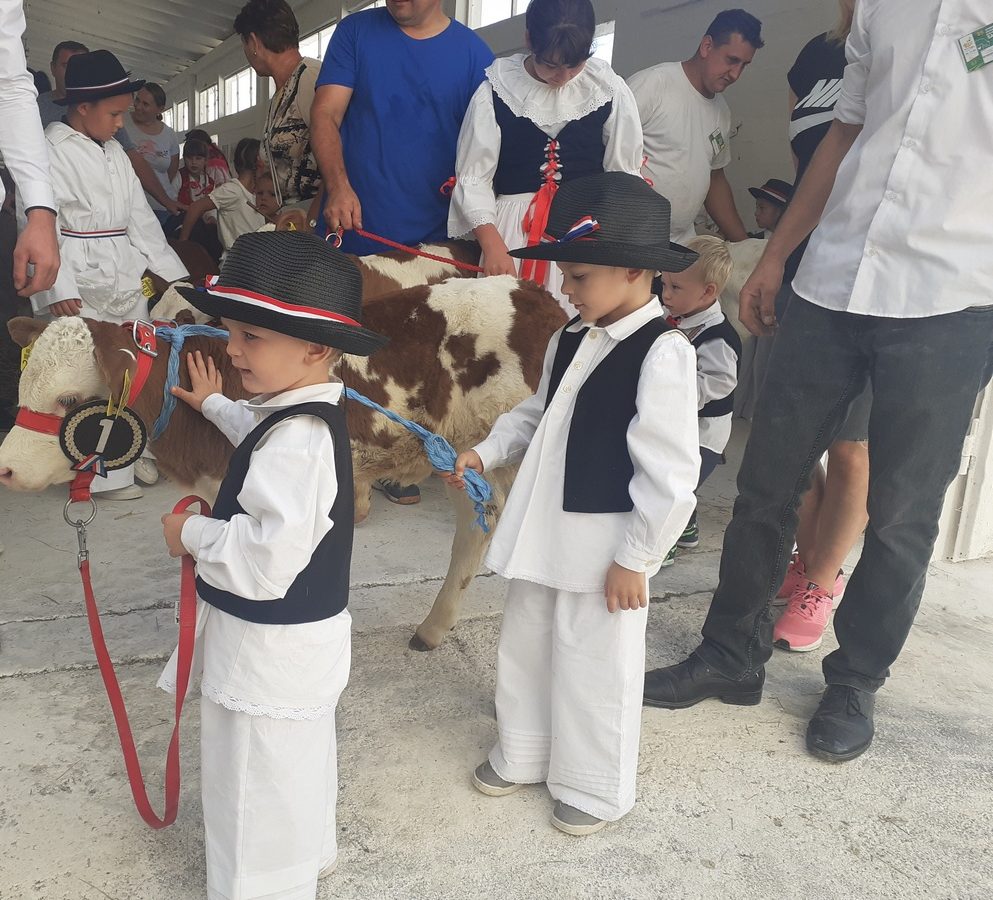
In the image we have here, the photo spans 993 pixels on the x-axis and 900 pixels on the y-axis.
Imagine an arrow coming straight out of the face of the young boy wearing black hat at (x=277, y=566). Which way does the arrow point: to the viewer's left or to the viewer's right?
to the viewer's left

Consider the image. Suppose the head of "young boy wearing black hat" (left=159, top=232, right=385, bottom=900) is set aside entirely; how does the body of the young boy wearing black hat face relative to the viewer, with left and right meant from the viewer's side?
facing to the left of the viewer

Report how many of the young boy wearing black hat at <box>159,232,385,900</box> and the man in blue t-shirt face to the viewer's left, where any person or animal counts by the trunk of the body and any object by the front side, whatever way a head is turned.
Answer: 1

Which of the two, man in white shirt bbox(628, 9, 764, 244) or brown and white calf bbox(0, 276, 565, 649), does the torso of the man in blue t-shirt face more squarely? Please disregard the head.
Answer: the brown and white calf

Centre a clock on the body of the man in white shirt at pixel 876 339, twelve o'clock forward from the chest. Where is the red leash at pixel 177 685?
The red leash is roughly at 12 o'clock from the man in white shirt.

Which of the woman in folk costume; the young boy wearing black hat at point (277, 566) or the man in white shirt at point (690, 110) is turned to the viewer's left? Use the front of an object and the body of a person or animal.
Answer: the young boy wearing black hat

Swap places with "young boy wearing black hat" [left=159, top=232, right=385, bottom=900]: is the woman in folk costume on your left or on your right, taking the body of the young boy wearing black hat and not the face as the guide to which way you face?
on your right

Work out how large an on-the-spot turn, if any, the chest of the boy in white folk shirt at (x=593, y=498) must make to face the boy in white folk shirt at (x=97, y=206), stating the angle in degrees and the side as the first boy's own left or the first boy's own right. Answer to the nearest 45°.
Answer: approximately 90° to the first boy's own right

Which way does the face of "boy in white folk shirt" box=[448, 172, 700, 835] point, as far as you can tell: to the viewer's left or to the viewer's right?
to the viewer's left

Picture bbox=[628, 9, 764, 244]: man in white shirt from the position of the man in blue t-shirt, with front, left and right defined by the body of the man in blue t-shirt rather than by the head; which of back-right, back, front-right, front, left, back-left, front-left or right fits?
back-left

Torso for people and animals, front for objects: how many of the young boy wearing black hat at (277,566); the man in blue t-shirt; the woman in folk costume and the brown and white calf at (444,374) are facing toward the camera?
2

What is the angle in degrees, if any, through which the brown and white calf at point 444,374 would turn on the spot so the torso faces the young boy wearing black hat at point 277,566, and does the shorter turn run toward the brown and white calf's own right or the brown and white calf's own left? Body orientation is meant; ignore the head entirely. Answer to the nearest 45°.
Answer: approximately 45° to the brown and white calf's own left
